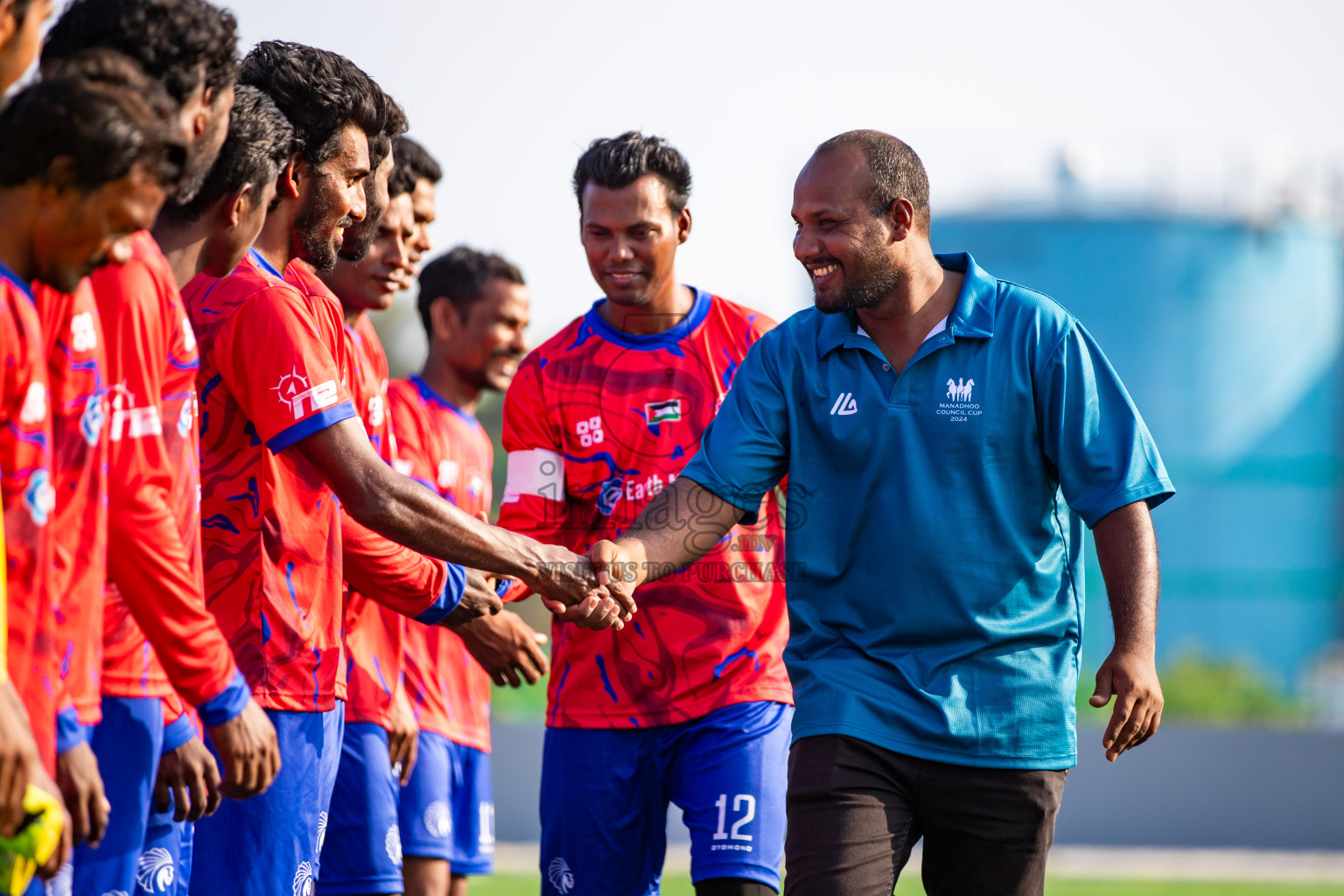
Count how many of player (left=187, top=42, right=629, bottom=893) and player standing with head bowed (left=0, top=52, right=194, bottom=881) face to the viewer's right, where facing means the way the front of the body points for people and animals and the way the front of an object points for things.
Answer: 2

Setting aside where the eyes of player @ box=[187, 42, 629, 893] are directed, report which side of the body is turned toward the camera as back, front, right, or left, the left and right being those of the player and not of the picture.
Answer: right

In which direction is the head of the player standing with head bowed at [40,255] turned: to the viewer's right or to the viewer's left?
to the viewer's right

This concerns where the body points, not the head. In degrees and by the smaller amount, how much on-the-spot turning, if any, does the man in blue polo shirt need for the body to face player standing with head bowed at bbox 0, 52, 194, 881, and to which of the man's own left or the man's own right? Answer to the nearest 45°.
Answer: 0° — they already face them

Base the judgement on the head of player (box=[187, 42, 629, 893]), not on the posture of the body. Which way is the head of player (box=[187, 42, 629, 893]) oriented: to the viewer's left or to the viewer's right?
to the viewer's right

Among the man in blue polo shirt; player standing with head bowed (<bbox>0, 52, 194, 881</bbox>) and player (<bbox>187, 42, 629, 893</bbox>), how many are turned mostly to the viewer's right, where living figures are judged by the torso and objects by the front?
2

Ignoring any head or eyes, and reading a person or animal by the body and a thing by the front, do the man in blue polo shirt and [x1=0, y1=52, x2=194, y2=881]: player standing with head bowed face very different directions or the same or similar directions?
very different directions

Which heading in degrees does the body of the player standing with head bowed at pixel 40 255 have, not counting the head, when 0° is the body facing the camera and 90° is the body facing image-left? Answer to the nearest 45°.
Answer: approximately 270°

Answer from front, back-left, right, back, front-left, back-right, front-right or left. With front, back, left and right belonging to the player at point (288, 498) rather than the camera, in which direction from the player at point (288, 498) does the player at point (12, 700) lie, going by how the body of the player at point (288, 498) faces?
right

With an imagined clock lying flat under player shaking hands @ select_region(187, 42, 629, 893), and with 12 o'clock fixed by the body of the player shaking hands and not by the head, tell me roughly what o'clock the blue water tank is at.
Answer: The blue water tank is roughly at 10 o'clock from the player shaking hands.

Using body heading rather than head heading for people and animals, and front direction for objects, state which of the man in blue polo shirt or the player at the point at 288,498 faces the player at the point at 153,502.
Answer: the man in blue polo shirt

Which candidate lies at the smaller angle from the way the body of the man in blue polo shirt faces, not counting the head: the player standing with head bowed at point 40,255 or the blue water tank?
the player standing with head bowed

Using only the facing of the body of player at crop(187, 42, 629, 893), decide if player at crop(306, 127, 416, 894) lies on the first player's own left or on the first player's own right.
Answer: on the first player's own left

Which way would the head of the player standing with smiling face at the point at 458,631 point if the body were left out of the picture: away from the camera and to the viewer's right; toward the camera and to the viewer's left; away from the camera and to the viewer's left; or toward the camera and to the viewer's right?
toward the camera and to the viewer's right
